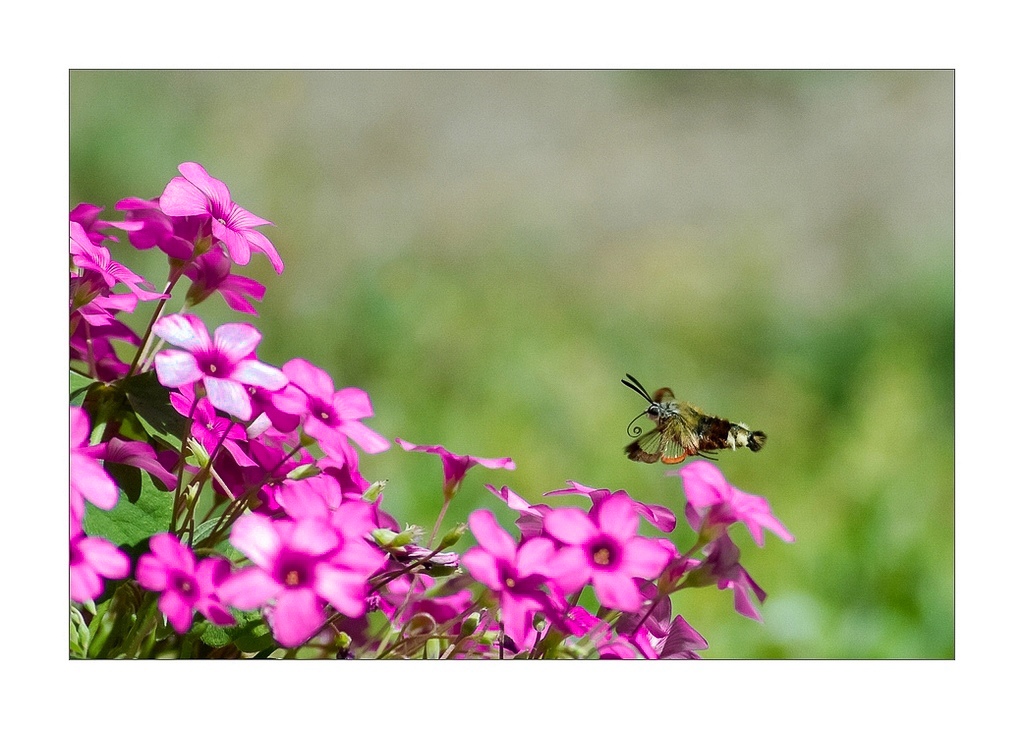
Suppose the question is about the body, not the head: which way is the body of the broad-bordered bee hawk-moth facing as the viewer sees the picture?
to the viewer's left
